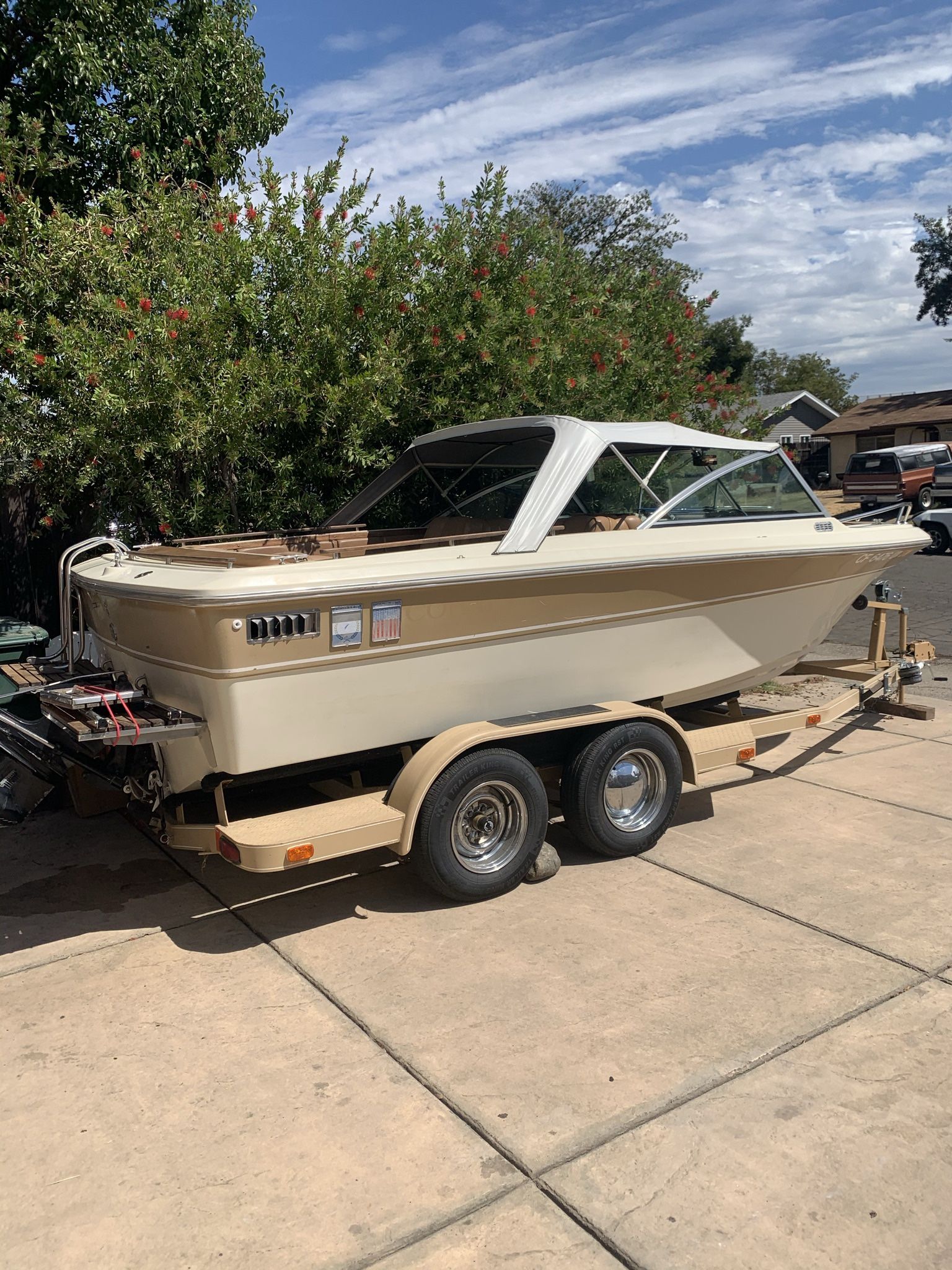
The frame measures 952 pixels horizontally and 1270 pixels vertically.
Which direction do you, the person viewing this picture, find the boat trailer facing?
facing away from the viewer and to the right of the viewer

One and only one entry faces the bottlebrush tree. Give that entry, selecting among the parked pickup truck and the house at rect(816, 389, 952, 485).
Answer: the house

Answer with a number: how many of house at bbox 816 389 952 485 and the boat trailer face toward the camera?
1

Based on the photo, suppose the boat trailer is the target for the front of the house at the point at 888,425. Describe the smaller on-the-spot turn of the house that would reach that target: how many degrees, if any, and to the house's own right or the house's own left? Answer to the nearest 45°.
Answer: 0° — it already faces it

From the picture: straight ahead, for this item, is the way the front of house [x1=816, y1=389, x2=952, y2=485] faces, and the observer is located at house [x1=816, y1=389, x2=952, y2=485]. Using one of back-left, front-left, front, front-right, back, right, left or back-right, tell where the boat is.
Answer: front

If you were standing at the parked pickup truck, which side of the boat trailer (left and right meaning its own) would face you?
front

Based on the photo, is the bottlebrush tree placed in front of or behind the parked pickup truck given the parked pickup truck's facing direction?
behind

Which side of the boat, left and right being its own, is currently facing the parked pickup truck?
front

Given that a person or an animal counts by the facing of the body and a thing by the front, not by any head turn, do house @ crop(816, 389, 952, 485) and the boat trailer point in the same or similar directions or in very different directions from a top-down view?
very different directions

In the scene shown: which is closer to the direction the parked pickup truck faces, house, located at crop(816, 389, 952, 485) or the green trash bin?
the house

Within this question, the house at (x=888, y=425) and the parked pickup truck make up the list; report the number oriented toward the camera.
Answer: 1

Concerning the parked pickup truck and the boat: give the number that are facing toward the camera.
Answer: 0

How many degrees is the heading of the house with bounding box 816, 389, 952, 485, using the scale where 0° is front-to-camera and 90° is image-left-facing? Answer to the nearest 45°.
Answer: approximately 0°

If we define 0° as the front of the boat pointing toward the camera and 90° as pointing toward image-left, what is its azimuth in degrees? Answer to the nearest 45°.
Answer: approximately 225°

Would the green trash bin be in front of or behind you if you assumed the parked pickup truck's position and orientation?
behind

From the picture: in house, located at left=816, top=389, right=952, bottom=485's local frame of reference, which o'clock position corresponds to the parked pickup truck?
The parked pickup truck is roughly at 12 o'clock from the house.
